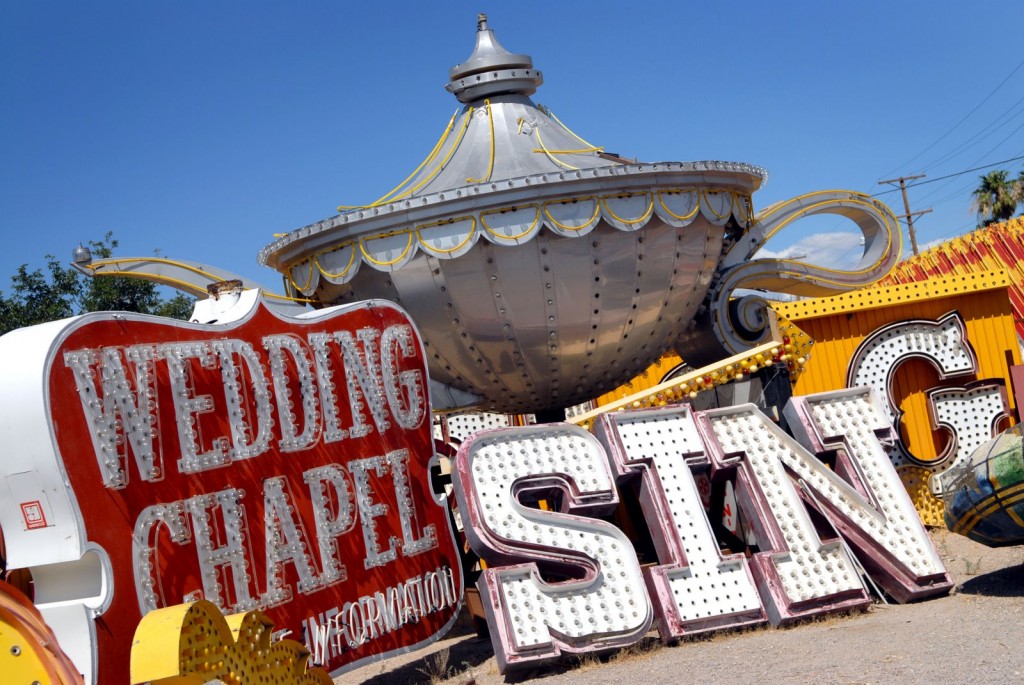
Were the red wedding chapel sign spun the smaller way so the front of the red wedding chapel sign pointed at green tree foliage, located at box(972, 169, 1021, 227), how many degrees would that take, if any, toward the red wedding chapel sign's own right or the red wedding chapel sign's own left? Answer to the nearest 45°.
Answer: approximately 90° to the red wedding chapel sign's own left

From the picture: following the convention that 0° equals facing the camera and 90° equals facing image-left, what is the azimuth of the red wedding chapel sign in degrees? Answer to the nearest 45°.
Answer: approximately 315°

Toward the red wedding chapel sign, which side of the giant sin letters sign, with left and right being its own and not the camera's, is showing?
right

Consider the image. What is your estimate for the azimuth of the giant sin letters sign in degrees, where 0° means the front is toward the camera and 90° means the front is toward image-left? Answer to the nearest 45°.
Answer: approximately 315°
